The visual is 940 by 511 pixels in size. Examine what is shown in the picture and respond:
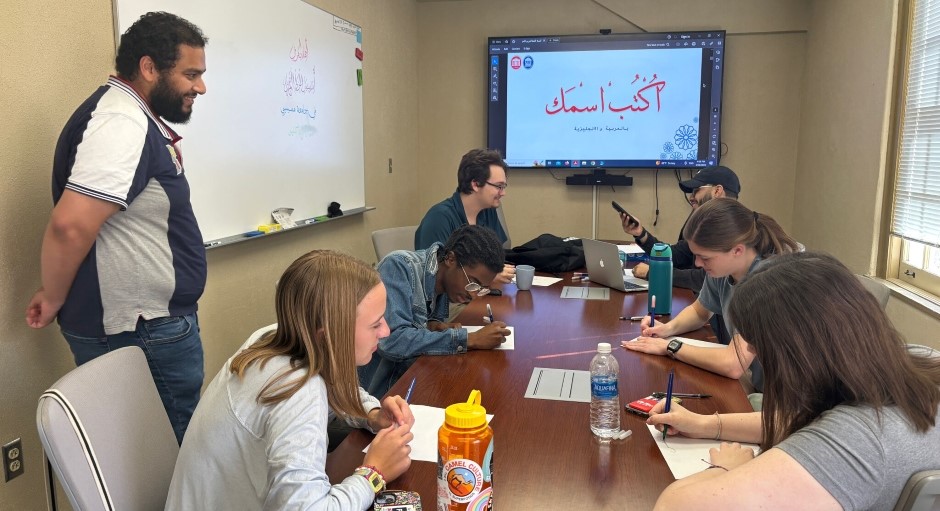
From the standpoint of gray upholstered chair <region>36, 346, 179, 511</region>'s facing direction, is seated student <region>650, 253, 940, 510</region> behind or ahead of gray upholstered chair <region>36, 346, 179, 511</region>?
ahead

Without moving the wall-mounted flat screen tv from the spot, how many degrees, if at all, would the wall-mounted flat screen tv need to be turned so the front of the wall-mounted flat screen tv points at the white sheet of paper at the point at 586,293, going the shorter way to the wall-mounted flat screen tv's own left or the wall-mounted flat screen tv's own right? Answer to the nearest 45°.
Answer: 0° — it already faces it

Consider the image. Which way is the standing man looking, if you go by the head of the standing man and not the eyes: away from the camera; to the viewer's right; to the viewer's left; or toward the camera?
to the viewer's right

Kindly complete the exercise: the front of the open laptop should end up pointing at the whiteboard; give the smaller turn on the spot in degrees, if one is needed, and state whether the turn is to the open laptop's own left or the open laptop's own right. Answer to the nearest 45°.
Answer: approximately 135° to the open laptop's own left

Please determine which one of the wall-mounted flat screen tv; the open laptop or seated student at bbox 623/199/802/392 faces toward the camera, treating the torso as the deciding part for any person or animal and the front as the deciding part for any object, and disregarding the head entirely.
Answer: the wall-mounted flat screen tv

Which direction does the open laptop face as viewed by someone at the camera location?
facing away from the viewer and to the right of the viewer

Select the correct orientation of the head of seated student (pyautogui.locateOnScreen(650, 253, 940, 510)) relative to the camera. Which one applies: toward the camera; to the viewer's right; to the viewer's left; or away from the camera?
to the viewer's left

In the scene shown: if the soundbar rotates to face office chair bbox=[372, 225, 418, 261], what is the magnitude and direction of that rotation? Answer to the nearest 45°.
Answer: approximately 45° to its right

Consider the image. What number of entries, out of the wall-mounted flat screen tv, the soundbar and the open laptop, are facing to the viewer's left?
0

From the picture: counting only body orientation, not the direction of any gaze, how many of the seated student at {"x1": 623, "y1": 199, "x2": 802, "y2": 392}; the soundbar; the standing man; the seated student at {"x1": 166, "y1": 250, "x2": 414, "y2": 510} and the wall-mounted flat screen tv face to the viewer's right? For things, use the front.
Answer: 2

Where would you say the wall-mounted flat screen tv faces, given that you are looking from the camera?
facing the viewer

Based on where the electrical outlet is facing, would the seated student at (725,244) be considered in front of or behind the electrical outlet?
in front

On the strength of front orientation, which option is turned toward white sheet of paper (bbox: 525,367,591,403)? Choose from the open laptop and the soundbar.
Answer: the soundbar

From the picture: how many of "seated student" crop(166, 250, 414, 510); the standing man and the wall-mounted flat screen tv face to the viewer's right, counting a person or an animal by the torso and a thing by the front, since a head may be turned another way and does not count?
2

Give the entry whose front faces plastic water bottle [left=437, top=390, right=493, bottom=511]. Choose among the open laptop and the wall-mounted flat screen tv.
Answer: the wall-mounted flat screen tv

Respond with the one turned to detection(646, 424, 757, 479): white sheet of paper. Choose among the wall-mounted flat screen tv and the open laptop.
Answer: the wall-mounted flat screen tv

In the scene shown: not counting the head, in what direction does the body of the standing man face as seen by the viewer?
to the viewer's right
